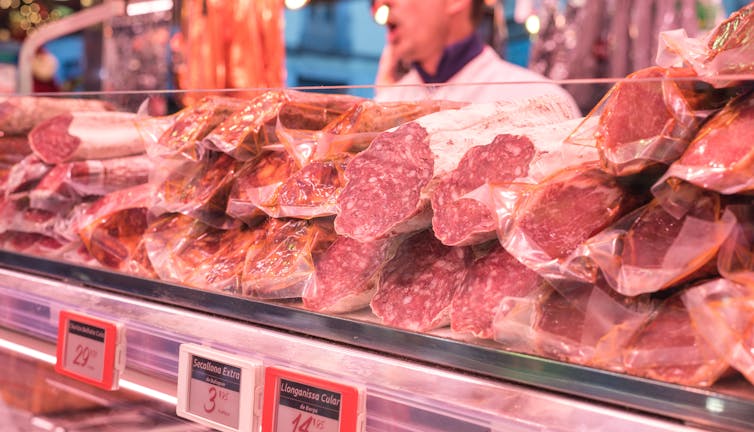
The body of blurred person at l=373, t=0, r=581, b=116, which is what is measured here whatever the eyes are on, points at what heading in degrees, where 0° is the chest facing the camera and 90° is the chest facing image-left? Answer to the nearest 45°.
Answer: approximately 45°

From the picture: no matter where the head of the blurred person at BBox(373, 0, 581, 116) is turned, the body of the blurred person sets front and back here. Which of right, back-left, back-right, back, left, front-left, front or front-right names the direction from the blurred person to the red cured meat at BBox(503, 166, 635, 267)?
front-left

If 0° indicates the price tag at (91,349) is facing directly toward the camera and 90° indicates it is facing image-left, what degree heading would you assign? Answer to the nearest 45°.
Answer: approximately 45°

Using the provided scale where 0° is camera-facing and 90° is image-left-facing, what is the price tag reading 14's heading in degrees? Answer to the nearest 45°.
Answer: approximately 45°

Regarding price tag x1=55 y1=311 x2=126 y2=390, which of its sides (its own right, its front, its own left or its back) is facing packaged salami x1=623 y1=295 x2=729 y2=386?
left

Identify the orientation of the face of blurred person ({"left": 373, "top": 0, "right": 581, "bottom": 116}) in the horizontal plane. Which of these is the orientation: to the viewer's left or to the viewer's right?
to the viewer's left
